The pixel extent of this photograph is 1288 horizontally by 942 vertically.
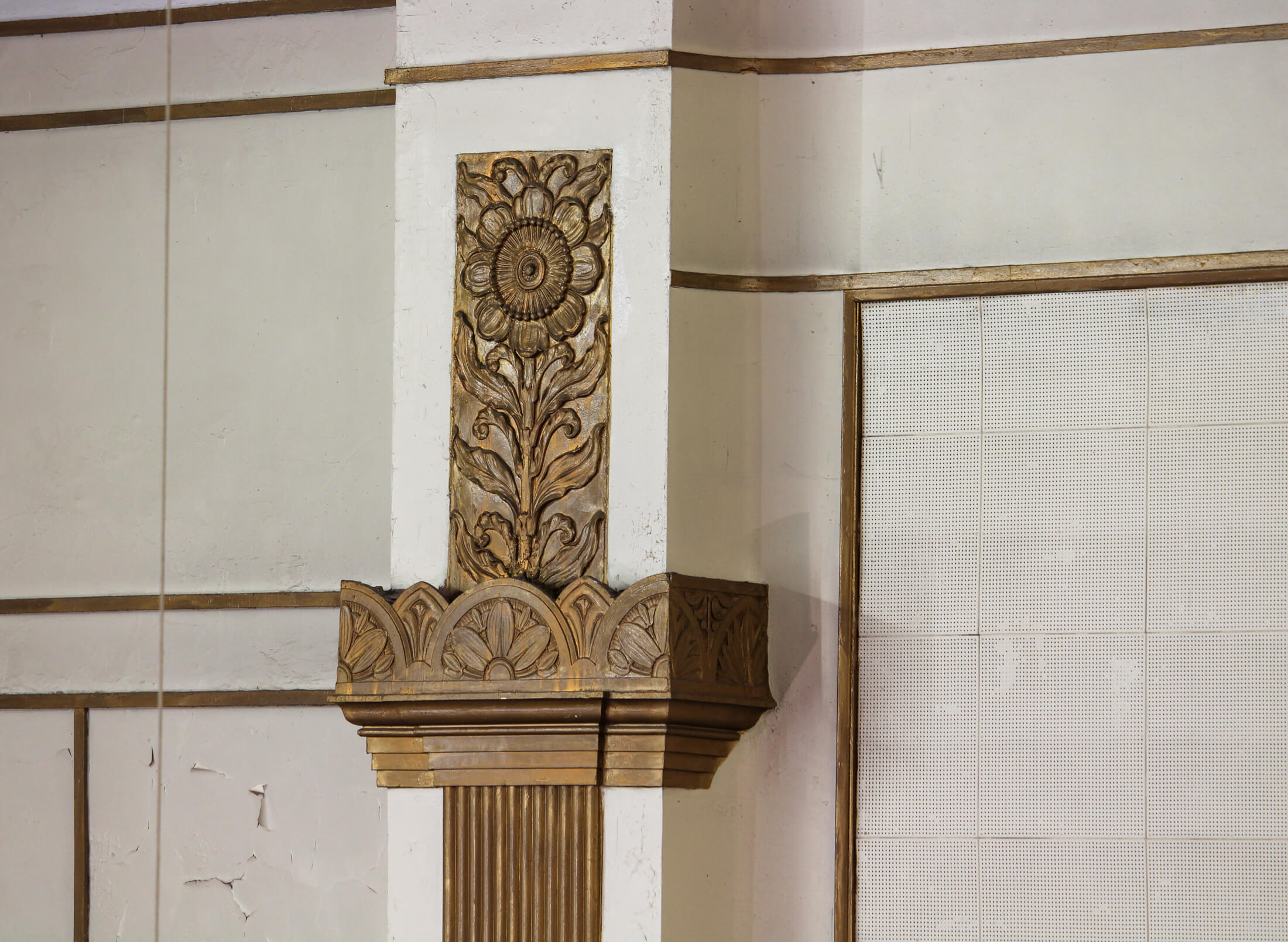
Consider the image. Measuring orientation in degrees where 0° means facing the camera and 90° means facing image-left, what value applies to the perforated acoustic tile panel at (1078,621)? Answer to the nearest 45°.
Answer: approximately 0°
